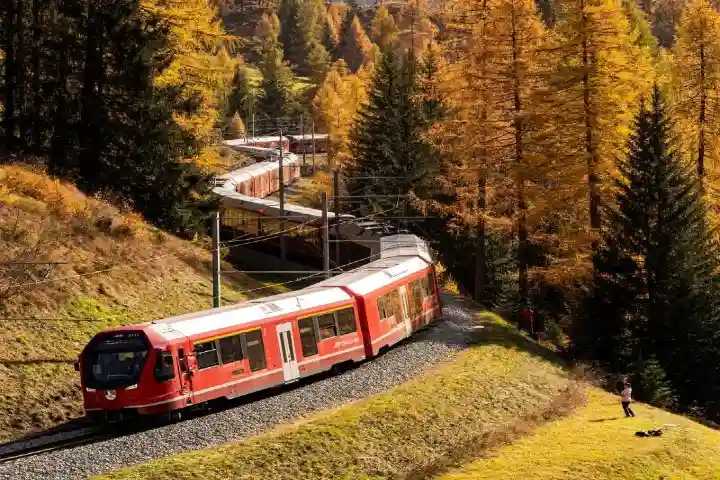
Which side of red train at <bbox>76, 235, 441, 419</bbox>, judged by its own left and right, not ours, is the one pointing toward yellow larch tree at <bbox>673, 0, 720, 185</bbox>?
back

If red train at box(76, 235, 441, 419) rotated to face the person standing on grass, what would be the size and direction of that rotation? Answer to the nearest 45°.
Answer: approximately 135° to its left

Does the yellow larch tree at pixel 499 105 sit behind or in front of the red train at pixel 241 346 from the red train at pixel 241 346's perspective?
behind

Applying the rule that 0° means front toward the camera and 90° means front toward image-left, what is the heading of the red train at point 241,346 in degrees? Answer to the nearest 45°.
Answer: approximately 45°

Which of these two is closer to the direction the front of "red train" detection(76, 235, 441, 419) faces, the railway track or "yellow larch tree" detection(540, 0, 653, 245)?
the railway track

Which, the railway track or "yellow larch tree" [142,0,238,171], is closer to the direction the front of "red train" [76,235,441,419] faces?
the railway track

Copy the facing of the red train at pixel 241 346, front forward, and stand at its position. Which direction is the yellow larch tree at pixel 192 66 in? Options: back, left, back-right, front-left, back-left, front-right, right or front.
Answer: back-right

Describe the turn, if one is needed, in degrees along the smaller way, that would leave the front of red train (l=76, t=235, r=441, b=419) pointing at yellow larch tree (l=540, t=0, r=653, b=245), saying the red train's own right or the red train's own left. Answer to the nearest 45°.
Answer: approximately 180°

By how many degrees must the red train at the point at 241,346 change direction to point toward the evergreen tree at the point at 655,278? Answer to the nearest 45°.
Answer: approximately 180°
